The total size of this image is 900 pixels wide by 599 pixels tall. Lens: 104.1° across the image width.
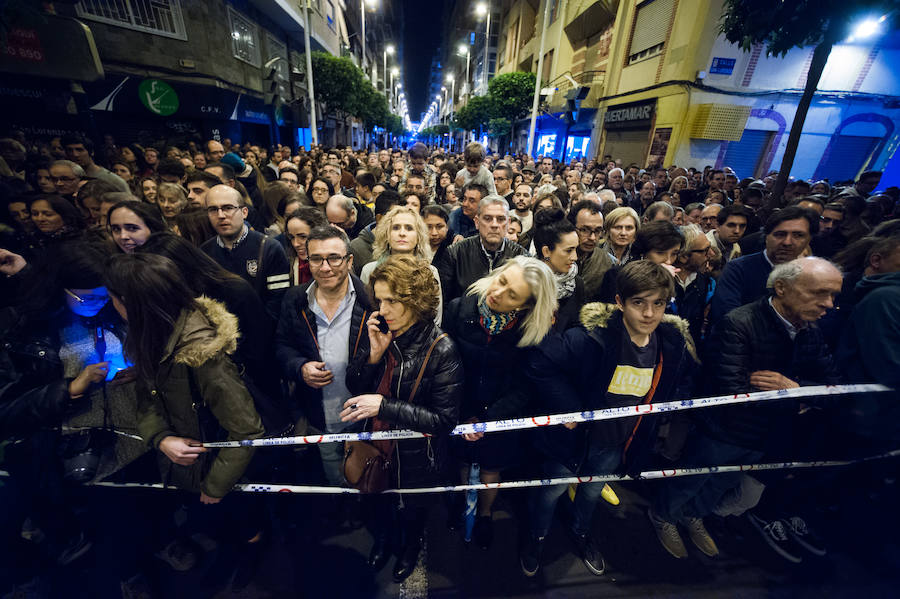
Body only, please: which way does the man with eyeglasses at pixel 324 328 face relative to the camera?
toward the camera

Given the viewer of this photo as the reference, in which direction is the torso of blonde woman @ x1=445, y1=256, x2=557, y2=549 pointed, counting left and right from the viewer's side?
facing the viewer and to the left of the viewer

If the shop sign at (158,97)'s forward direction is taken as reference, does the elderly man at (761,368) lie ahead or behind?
ahead

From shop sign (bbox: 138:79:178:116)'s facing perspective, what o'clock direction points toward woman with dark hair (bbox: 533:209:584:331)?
The woman with dark hair is roughly at 1 o'clock from the shop sign.

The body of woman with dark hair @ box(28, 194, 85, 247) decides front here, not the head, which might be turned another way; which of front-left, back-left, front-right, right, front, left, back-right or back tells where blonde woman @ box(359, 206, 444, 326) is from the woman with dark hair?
left

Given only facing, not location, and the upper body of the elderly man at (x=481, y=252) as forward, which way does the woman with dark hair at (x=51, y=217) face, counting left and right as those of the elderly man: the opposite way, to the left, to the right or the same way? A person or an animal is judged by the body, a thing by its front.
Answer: the same way

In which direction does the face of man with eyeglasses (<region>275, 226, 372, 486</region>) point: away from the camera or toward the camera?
toward the camera

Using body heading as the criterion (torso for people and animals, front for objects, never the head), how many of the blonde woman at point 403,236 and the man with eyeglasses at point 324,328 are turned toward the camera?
2

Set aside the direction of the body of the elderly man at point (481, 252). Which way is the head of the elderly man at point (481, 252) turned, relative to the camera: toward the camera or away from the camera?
toward the camera

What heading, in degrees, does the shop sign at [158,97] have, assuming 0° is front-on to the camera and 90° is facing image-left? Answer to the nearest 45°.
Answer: approximately 315°

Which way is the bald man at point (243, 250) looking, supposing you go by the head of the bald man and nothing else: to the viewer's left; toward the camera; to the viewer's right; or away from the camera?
toward the camera

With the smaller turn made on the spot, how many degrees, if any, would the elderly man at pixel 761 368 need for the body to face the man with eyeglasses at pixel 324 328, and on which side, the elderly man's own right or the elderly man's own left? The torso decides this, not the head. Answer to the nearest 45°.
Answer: approximately 90° to the elderly man's own right

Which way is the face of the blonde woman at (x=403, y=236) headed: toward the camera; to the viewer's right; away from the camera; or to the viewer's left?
toward the camera

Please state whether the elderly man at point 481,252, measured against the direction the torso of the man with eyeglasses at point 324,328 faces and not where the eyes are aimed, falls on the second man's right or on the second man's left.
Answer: on the second man's left

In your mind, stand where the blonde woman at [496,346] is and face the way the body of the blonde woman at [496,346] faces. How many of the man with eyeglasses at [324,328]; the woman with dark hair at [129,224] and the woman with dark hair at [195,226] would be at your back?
0

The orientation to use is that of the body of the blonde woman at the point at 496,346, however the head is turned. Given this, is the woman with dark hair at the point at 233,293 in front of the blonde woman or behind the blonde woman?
in front

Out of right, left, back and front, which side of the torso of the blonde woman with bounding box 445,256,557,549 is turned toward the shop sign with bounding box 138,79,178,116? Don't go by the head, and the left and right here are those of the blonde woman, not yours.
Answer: right

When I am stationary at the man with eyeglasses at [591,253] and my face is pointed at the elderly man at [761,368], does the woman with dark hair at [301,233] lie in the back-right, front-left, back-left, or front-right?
back-right

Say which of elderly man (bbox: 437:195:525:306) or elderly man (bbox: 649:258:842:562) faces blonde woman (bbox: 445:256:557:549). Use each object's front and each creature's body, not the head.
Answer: elderly man (bbox: 437:195:525:306)

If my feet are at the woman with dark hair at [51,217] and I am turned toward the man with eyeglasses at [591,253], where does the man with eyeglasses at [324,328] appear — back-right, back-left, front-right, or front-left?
front-right

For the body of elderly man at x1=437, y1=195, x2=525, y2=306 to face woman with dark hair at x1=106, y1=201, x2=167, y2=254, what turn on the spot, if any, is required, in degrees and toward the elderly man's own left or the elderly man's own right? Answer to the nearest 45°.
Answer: approximately 90° to the elderly man's own right
